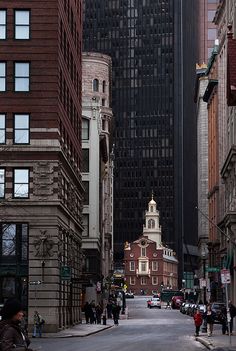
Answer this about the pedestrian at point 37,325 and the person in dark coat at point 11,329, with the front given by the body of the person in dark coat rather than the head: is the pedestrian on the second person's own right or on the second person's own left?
on the second person's own left
